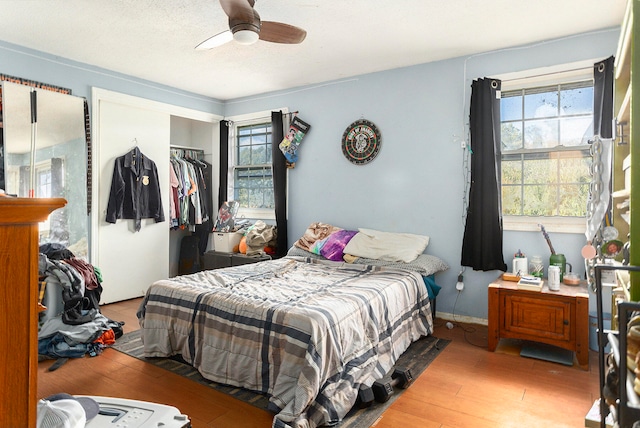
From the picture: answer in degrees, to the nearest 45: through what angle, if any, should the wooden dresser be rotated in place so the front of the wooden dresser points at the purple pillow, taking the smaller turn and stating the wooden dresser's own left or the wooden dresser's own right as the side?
approximately 45° to the wooden dresser's own left

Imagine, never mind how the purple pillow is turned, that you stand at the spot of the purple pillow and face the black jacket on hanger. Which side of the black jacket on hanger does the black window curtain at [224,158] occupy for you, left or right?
right

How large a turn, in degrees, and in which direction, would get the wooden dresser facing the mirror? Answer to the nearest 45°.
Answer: approximately 90° to its left

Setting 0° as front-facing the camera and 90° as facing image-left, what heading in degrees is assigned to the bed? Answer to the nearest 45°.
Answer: approximately 45°

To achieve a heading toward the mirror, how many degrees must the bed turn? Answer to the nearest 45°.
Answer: approximately 90° to its right

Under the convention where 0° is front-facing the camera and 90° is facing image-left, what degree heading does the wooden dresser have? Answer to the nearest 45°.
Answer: approximately 270°
